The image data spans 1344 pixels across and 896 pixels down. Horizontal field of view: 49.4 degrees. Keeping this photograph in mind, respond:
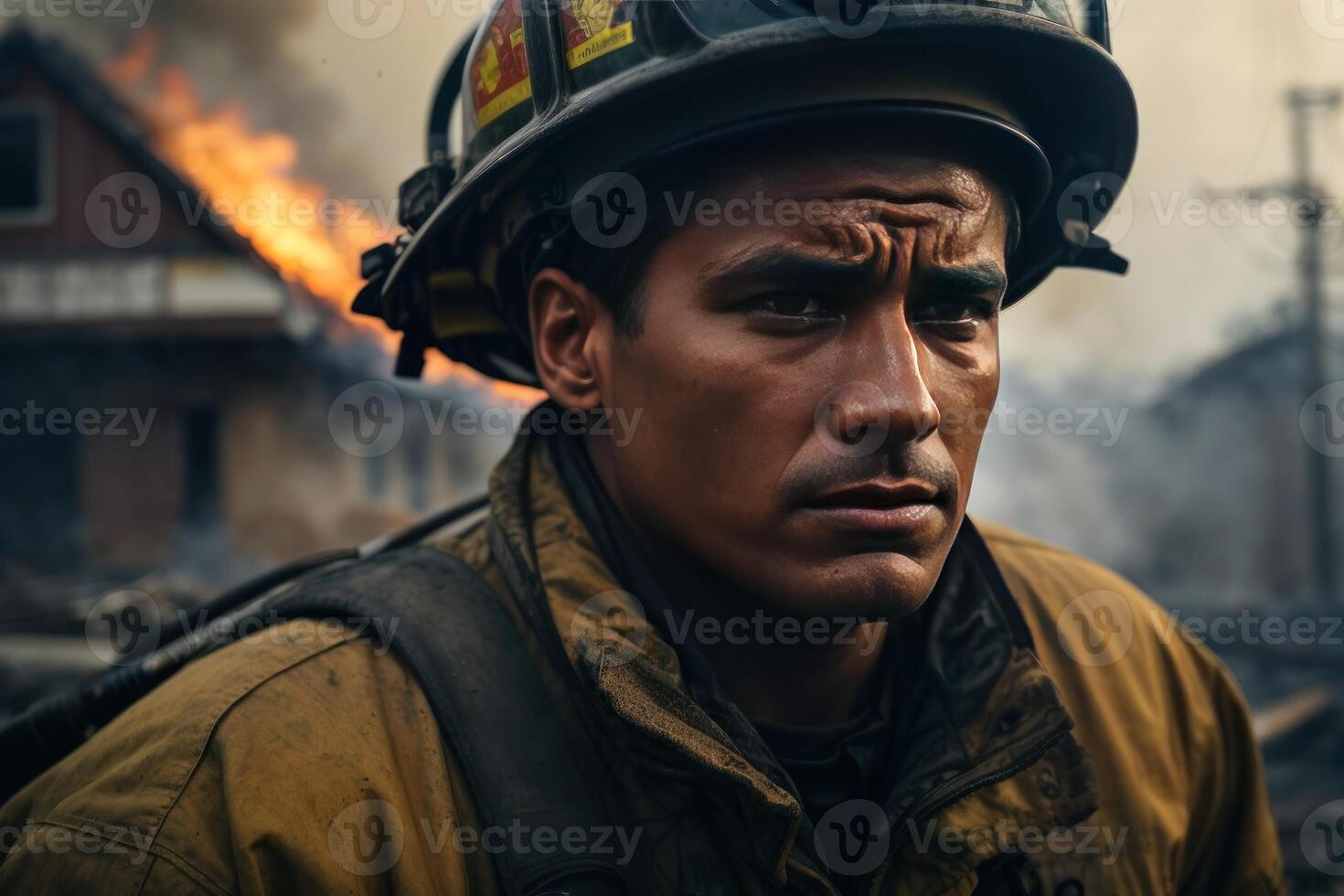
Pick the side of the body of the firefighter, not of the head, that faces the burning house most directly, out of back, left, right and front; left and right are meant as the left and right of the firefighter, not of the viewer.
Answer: back

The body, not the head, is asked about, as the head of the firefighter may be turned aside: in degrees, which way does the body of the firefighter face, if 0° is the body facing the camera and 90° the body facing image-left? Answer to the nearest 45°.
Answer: approximately 315°

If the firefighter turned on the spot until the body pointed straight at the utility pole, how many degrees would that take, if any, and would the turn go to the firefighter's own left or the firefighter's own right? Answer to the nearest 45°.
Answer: approximately 90° to the firefighter's own left

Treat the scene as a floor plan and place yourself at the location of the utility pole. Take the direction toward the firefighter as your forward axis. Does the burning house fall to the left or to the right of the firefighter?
right
